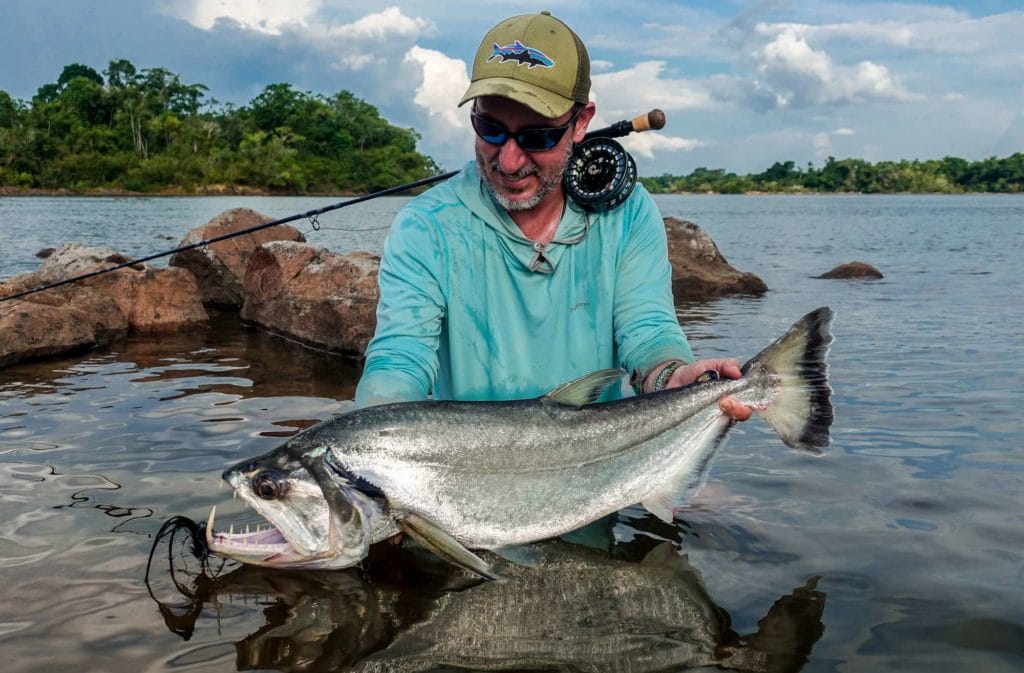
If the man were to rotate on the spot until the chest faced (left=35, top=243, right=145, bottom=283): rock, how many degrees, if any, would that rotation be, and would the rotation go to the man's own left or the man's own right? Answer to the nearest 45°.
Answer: approximately 135° to the man's own right

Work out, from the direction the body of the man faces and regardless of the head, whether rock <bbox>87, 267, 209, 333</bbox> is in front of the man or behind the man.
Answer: behind

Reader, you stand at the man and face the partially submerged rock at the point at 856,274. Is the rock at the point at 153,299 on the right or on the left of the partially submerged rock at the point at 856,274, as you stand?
left

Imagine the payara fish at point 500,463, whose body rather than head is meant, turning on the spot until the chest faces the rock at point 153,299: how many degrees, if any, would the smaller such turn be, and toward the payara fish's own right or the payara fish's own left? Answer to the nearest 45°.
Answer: approximately 45° to the payara fish's own right

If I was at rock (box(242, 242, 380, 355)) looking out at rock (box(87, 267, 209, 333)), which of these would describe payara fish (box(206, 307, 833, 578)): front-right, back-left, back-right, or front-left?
back-left

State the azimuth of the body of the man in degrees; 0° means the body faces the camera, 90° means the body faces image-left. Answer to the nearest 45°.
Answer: approximately 0°

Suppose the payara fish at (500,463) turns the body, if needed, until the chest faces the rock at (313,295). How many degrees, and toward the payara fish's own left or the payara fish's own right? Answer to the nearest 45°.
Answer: approximately 90° to the payara fish's own right

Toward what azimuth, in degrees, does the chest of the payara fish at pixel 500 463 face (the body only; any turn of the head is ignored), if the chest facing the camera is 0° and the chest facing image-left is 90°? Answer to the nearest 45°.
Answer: approximately 90°

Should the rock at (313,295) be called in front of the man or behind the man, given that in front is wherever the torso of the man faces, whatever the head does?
behind
